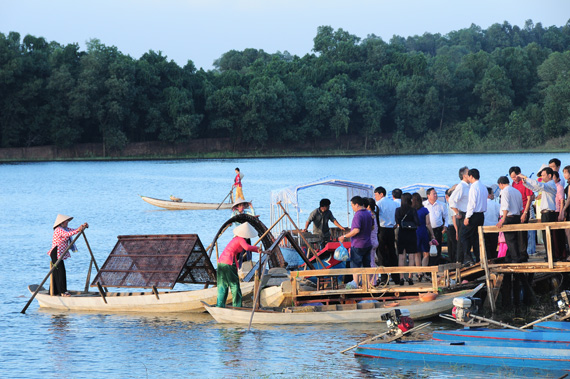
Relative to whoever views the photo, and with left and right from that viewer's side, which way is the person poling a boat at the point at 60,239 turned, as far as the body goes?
facing to the right of the viewer

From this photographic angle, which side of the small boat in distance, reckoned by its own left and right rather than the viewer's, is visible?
left

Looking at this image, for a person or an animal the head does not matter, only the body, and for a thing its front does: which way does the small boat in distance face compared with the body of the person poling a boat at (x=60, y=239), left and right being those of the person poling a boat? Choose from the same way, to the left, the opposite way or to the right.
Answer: the opposite way

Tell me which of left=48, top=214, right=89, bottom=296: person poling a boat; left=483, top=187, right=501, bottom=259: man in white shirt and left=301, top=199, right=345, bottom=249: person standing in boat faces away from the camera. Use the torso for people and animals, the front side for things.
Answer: the man in white shirt

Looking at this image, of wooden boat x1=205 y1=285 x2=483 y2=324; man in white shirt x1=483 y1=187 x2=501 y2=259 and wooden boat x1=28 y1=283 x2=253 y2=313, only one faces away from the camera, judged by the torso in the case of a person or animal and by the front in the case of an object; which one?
the man in white shirt

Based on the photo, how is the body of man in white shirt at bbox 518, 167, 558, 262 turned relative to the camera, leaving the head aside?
to the viewer's left

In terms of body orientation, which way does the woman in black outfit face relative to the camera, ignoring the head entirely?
away from the camera
